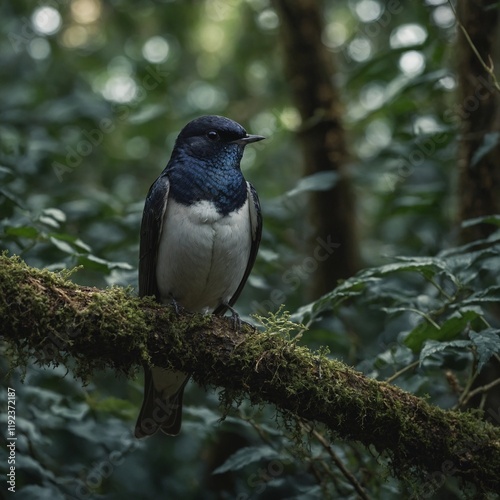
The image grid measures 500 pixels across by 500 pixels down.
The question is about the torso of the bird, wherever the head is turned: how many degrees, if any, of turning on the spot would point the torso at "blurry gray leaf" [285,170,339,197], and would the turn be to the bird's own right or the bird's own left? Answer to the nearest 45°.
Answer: approximately 90° to the bird's own left

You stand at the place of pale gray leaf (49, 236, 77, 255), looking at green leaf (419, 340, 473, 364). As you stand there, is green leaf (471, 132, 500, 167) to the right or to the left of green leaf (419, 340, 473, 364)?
left

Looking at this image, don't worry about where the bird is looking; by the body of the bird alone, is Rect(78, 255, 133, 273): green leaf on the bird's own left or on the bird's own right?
on the bird's own right

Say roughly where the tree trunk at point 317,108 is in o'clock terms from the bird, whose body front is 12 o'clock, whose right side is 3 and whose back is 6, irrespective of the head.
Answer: The tree trunk is roughly at 8 o'clock from the bird.

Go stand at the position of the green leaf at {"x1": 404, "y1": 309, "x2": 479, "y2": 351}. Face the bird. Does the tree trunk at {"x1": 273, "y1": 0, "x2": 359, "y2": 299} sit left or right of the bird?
right

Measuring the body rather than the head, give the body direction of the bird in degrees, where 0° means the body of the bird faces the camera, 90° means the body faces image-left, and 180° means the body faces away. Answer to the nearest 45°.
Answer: approximately 315°

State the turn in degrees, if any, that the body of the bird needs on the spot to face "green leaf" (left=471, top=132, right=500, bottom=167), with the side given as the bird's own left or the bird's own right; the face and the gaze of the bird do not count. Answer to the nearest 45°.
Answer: approximately 135° to the bird's own left

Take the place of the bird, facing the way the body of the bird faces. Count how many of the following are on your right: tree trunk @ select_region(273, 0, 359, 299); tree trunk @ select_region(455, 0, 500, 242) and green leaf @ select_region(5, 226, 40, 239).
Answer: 1
